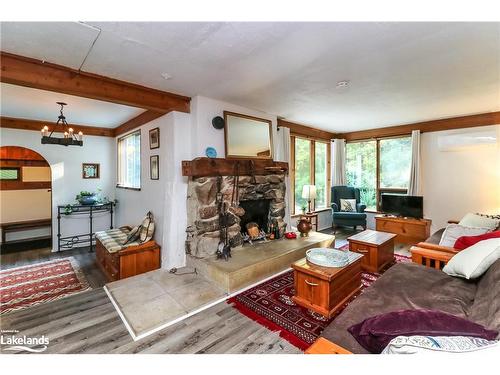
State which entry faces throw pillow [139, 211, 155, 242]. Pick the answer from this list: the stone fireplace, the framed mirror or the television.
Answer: the television

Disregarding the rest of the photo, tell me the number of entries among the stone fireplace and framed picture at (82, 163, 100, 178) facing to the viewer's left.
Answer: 0

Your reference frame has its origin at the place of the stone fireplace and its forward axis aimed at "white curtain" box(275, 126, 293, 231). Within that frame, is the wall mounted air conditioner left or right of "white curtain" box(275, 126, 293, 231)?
right

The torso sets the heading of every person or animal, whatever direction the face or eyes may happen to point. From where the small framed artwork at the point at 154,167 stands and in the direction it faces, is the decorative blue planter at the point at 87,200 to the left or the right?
on its right

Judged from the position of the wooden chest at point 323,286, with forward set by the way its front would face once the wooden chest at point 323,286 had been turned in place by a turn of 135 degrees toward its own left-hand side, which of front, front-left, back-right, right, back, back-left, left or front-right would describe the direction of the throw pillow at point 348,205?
front

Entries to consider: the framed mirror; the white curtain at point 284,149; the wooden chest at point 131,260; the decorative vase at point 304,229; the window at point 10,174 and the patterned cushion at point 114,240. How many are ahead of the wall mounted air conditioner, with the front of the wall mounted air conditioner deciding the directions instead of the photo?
6

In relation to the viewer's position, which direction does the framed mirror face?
facing the viewer and to the right of the viewer

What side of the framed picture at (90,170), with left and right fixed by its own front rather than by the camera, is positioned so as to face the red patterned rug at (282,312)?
front
